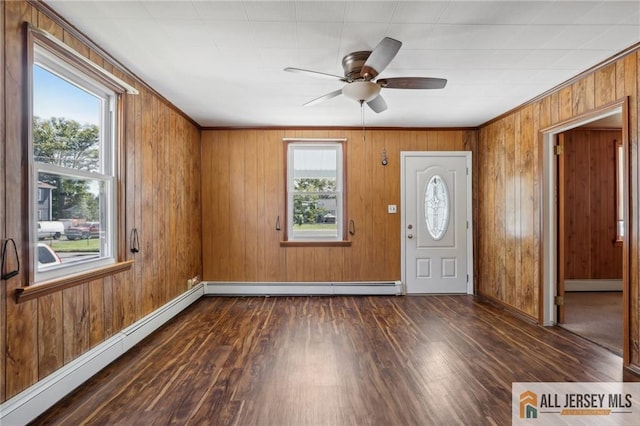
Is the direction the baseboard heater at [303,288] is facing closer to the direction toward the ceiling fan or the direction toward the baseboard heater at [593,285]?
the ceiling fan

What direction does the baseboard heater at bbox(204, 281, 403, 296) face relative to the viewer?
toward the camera

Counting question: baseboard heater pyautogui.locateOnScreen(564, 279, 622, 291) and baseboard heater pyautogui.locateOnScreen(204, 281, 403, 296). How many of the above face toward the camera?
2

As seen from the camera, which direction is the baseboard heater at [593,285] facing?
toward the camera

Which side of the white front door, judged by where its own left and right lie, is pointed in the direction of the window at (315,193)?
right

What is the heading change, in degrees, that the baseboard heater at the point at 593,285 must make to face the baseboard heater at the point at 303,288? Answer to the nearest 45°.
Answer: approximately 45° to its right

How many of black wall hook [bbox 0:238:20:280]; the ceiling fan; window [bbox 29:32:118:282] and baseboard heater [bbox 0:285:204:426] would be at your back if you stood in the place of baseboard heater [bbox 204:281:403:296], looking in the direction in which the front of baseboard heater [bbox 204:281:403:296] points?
0

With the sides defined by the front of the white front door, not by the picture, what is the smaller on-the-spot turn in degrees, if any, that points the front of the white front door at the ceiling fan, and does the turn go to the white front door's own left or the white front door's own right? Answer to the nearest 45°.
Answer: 0° — it already faces it

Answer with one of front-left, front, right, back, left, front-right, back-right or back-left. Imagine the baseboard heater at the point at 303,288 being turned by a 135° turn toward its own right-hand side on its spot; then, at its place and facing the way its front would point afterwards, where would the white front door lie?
back-right

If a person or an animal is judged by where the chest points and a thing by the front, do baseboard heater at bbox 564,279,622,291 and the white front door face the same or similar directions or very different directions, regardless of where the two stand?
same or similar directions

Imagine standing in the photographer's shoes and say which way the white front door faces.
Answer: facing the viewer

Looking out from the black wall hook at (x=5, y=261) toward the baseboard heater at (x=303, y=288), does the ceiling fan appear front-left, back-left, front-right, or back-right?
front-right

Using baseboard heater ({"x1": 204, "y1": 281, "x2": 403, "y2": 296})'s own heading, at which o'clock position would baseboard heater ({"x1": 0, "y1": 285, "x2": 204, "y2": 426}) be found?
baseboard heater ({"x1": 0, "y1": 285, "x2": 204, "y2": 426}) is roughly at 1 o'clock from baseboard heater ({"x1": 204, "y1": 281, "x2": 403, "y2": 296}).

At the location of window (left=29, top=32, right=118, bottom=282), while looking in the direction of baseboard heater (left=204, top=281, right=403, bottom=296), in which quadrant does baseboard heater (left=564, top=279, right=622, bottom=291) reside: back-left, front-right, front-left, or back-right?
front-right

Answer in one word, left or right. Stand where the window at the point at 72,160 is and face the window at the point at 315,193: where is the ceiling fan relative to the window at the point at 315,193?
right

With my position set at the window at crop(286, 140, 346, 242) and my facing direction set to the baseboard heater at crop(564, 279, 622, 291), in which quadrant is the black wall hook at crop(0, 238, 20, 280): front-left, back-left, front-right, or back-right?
back-right

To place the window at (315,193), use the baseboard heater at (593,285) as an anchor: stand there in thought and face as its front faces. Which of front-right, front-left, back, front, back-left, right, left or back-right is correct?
front-right

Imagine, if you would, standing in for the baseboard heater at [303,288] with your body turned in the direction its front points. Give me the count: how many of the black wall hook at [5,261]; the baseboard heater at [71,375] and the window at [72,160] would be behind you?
0

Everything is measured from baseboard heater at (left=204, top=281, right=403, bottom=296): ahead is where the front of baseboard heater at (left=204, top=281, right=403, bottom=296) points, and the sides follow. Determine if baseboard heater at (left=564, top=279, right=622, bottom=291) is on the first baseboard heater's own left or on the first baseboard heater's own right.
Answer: on the first baseboard heater's own left

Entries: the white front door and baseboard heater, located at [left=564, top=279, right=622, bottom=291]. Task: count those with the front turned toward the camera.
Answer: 2
